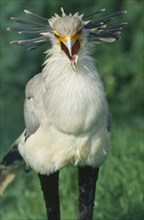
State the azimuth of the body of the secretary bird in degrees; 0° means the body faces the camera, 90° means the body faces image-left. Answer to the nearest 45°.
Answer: approximately 0°
